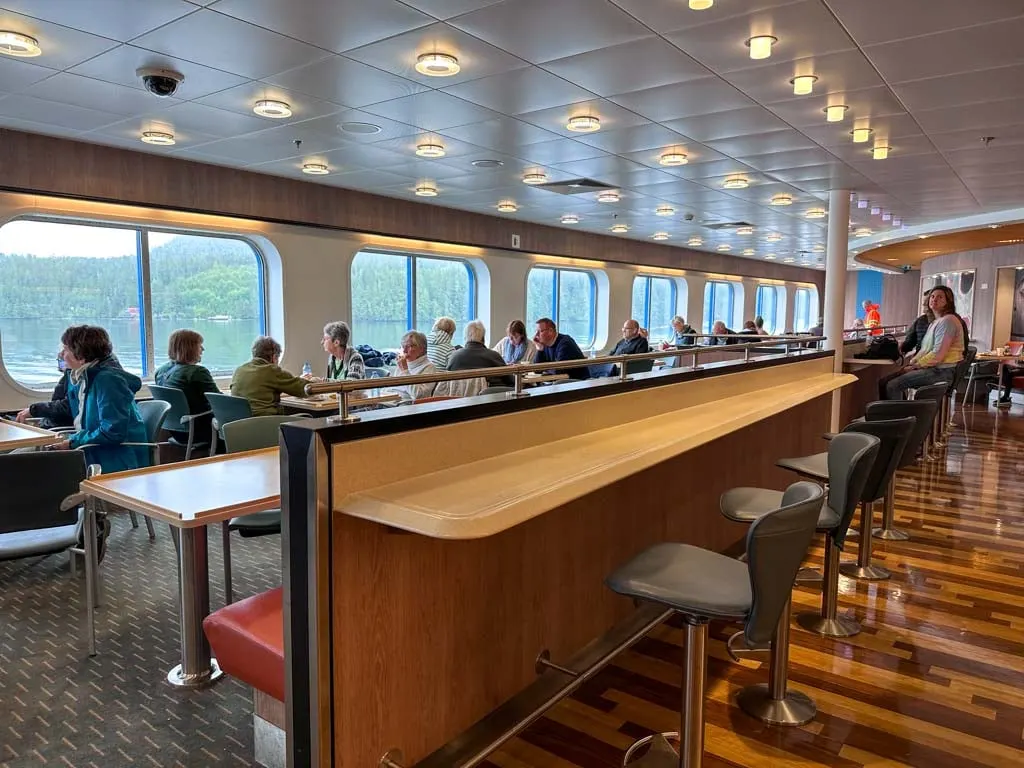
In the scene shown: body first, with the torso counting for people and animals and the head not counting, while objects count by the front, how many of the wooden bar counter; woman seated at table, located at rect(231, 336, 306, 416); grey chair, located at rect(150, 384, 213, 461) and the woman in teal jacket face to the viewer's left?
1

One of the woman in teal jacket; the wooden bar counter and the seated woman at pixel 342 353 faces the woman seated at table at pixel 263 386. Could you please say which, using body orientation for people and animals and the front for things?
the seated woman

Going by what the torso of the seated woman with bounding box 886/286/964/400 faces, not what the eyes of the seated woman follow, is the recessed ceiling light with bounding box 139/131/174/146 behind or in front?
in front

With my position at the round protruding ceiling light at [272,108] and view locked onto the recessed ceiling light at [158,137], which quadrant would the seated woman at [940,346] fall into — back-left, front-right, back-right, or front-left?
back-right

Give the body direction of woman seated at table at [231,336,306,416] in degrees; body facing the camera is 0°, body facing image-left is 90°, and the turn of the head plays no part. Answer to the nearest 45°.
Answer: approximately 225°

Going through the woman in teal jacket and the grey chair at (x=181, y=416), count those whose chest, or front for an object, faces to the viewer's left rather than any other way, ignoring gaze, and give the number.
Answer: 1

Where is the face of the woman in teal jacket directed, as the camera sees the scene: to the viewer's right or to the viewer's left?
to the viewer's left

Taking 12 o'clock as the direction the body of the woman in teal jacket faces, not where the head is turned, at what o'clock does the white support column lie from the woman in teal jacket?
The white support column is roughly at 6 o'clock from the woman in teal jacket.

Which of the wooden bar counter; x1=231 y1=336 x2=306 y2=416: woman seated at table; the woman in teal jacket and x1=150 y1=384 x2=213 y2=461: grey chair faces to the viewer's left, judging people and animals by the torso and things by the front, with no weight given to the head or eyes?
the woman in teal jacket

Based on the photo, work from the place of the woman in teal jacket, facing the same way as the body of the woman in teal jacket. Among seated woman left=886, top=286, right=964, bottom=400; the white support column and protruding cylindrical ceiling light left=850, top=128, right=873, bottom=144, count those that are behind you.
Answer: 3

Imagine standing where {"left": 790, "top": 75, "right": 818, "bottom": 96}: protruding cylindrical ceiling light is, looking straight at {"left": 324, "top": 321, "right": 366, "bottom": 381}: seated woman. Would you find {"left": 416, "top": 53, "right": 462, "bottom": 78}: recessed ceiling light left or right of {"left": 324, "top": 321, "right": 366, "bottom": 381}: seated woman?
left

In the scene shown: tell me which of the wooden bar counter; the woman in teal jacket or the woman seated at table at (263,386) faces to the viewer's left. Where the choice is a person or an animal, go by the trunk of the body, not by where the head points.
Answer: the woman in teal jacket

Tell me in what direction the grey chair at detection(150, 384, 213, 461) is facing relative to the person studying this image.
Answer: facing away from the viewer and to the right of the viewer

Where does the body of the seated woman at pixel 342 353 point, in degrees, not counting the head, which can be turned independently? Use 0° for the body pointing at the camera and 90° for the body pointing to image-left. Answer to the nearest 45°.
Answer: approximately 45°

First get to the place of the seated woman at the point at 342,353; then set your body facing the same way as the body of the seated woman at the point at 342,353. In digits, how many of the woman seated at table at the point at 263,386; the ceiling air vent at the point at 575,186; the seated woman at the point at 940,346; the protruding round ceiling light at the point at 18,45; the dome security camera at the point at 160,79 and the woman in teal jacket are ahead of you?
4
